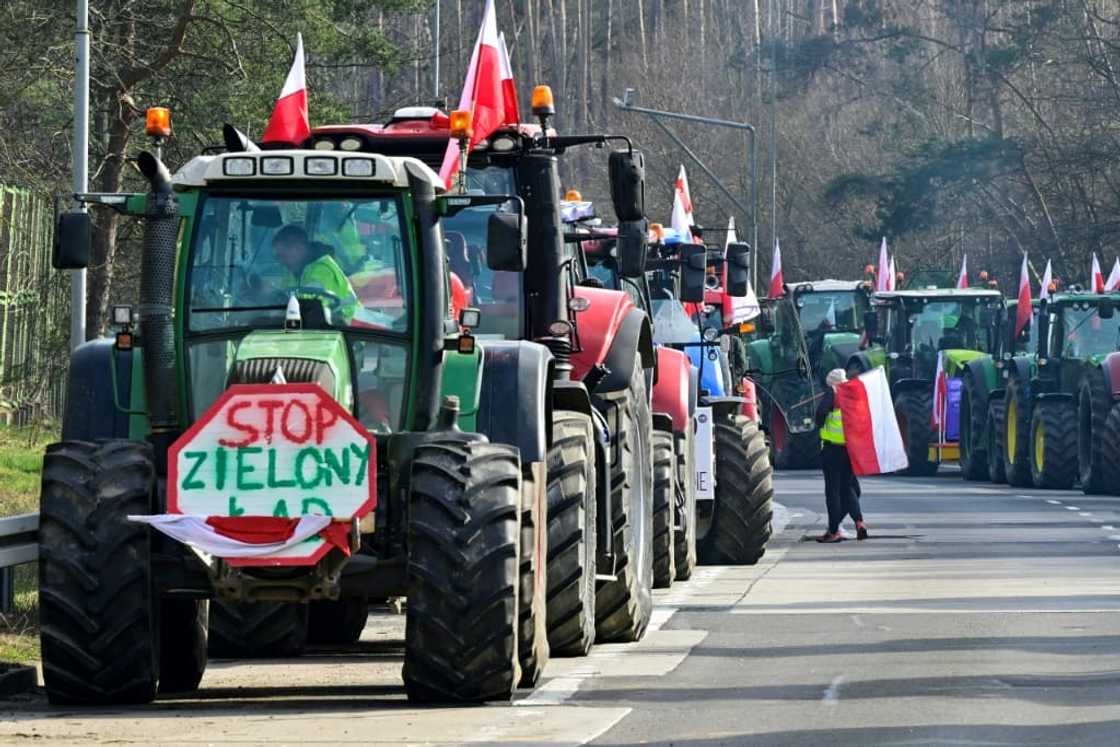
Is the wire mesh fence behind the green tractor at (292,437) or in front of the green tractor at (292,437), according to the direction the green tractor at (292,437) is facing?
behind

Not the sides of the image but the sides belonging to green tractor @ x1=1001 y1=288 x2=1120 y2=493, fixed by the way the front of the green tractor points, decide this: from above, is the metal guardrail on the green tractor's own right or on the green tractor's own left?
on the green tractor's own right

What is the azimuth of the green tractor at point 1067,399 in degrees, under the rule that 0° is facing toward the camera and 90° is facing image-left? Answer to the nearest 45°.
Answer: approximately 315°

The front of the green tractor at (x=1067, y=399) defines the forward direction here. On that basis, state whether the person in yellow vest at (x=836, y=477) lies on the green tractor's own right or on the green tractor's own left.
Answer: on the green tractor's own right

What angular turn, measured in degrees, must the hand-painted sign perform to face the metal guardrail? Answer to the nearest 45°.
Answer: approximately 135° to its right

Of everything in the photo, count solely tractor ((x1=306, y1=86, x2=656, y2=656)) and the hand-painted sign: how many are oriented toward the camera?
2
